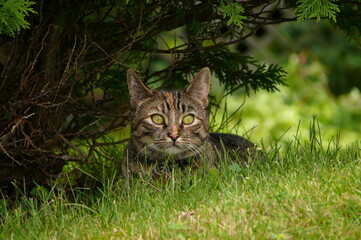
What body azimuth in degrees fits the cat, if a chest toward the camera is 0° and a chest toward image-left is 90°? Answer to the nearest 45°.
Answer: approximately 45°
